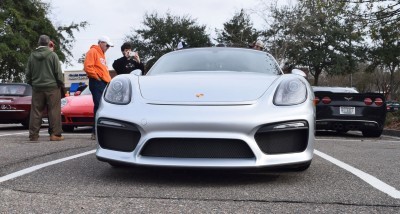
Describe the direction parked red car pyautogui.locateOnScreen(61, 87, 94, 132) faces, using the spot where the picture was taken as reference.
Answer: facing the viewer

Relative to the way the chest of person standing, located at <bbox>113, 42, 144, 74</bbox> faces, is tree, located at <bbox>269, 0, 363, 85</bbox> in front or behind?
behind

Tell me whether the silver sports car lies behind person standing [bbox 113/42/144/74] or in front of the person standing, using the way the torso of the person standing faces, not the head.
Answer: in front

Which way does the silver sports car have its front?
toward the camera

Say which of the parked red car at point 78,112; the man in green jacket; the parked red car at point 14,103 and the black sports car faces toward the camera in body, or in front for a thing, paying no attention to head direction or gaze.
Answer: the parked red car at point 78,112

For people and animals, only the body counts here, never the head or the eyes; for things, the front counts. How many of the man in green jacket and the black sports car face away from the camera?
2

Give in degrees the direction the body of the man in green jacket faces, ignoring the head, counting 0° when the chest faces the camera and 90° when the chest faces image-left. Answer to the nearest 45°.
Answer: approximately 180°

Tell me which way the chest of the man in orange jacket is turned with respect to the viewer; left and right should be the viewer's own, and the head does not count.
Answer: facing the viewer and to the right of the viewer

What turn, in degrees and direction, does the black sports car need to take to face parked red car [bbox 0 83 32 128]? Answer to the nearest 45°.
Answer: approximately 90° to its left

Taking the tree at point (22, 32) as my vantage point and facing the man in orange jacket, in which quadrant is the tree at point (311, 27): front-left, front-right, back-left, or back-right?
front-left

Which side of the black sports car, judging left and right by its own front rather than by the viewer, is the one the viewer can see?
back

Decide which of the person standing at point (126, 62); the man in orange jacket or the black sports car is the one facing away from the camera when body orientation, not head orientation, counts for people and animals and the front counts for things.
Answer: the black sports car

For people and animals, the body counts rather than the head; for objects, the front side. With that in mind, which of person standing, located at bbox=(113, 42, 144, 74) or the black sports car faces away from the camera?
the black sports car

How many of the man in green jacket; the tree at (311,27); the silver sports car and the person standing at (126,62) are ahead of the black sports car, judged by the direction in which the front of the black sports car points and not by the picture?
1
